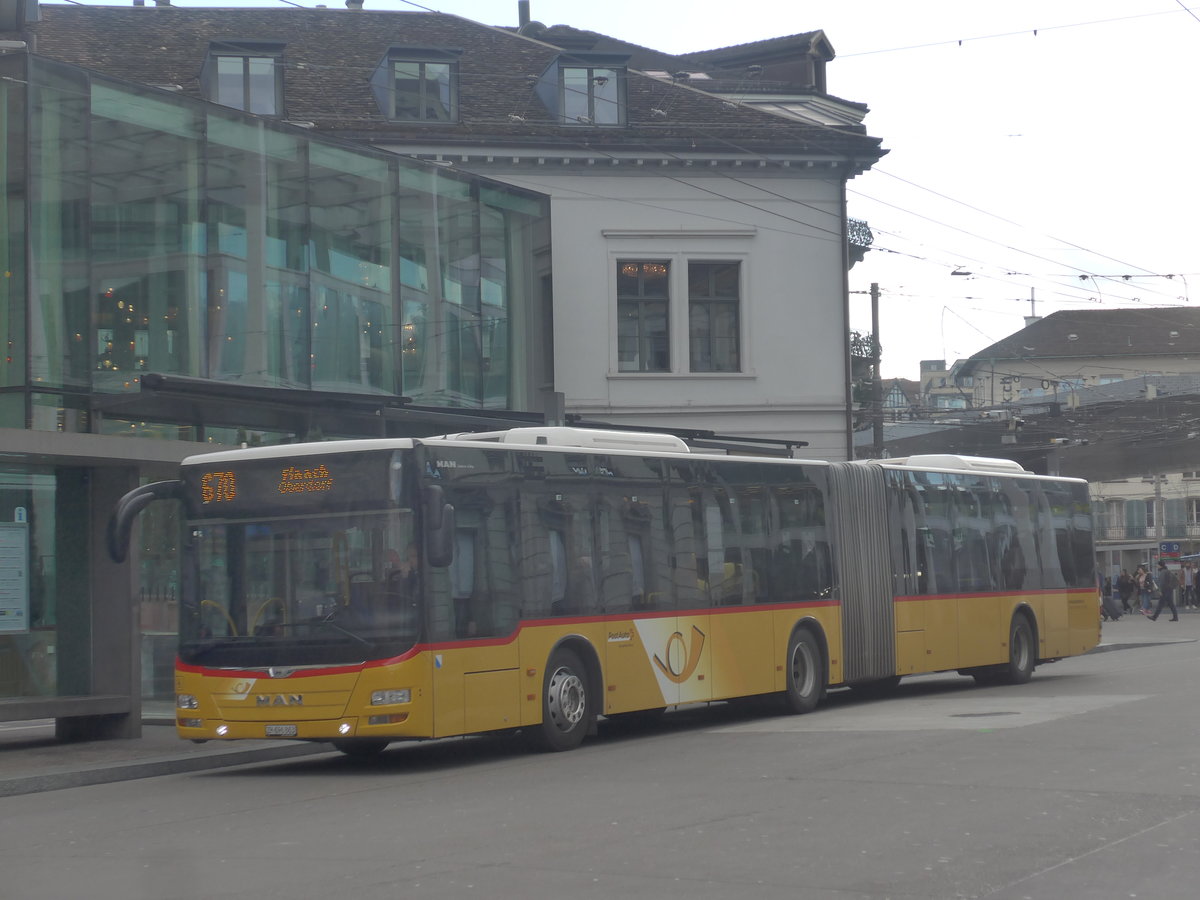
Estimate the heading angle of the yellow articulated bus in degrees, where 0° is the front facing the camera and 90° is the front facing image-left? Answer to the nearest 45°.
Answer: approximately 45°

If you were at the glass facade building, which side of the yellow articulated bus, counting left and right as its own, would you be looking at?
right

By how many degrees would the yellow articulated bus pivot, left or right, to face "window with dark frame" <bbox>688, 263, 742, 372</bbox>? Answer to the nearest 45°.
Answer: approximately 135° to its right
